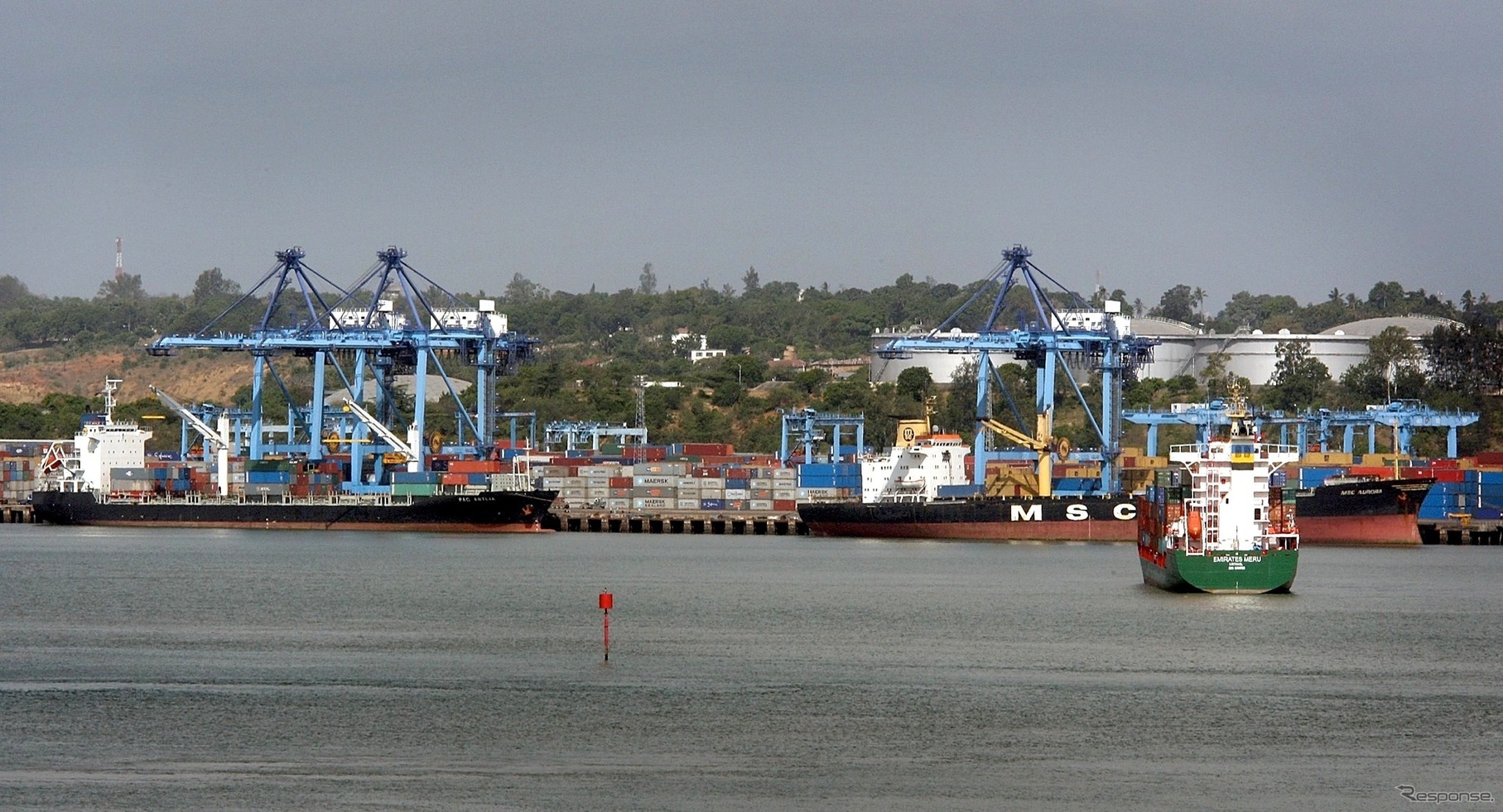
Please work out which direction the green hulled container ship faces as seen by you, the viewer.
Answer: facing away from the viewer
